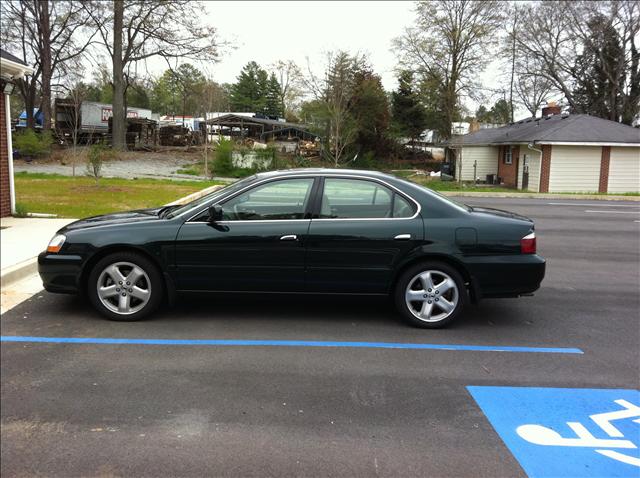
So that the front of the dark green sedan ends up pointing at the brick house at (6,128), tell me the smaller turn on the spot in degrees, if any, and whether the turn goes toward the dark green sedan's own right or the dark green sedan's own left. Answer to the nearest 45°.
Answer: approximately 45° to the dark green sedan's own right

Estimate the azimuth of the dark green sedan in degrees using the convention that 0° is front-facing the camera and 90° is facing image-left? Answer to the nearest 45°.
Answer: approximately 90°

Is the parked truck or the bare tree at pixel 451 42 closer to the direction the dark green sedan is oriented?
the parked truck

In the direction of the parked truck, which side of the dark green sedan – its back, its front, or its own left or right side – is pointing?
right

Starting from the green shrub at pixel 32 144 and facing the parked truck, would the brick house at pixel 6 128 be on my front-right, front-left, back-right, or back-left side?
back-right

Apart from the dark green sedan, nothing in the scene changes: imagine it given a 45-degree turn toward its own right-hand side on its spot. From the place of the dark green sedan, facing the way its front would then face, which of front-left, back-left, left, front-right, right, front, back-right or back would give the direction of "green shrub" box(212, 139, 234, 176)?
front-right

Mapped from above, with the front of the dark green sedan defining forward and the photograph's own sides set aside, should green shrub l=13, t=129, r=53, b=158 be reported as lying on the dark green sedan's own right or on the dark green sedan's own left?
on the dark green sedan's own right

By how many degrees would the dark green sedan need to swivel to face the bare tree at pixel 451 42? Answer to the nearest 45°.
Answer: approximately 90° to its right

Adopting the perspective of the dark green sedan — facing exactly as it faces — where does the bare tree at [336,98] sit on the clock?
The bare tree is roughly at 3 o'clock from the dark green sedan.
